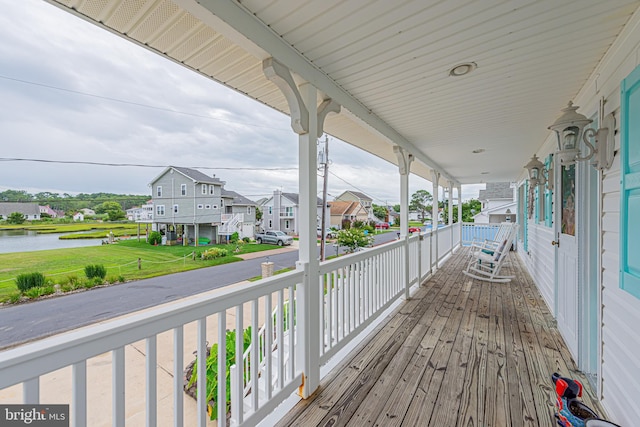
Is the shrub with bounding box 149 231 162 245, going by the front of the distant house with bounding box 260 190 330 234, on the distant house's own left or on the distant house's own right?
on the distant house's own right

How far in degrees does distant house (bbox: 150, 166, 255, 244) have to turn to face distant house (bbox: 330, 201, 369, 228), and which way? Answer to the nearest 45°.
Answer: approximately 90° to its left

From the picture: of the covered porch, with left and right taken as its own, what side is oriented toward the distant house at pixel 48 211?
front

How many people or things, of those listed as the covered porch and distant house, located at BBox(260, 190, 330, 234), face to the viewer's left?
1

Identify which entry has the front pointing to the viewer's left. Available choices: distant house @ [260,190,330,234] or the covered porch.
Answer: the covered porch

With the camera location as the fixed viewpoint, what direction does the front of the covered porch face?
facing to the left of the viewer

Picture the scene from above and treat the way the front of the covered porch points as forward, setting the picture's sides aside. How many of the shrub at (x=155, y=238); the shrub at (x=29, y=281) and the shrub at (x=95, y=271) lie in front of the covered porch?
3

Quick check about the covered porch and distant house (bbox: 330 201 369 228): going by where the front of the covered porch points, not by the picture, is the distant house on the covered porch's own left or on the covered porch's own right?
on the covered porch's own right

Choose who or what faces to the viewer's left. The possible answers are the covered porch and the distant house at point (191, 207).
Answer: the covered porch

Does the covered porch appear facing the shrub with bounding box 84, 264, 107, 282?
yes

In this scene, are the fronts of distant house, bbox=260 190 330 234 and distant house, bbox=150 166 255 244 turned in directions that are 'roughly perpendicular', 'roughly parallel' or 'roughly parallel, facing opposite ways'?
roughly parallel

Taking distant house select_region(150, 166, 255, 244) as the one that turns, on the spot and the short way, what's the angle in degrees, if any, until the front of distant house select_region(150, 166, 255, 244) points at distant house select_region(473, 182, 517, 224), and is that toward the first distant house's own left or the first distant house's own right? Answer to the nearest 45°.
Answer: approximately 90° to the first distant house's own left

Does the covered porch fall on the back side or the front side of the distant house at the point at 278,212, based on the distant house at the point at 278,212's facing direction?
on the front side

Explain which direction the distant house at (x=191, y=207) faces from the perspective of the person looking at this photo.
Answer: facing the viewer and to the right of the viewer

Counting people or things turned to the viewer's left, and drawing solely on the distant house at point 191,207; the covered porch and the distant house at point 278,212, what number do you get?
1
